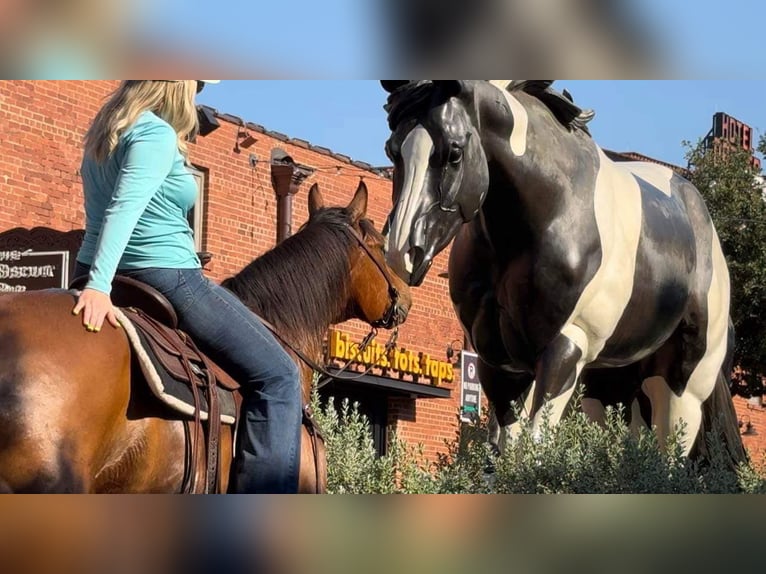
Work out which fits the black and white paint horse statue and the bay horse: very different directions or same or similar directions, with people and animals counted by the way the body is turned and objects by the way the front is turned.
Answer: very different directions

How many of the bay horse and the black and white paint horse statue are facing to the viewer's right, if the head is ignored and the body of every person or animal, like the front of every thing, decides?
1

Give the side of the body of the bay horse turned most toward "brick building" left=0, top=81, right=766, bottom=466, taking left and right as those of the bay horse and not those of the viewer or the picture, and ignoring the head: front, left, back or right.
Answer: left

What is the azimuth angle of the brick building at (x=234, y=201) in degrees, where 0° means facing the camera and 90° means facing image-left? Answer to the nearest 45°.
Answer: approximately 315°

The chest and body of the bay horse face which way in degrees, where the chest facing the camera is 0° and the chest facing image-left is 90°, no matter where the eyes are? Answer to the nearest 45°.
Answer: approximately 270°
